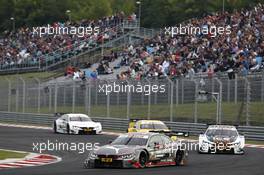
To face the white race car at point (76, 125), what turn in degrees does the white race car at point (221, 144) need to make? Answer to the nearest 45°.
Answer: approximately 135° to its right

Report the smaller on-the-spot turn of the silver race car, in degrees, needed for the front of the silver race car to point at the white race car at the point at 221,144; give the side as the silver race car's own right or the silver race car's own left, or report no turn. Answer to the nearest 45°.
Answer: approximately 180°

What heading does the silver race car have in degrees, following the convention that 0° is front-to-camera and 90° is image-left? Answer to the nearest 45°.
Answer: approximately 45°

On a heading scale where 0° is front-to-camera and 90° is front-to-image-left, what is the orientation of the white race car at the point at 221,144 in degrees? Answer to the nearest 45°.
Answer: approximately 0°

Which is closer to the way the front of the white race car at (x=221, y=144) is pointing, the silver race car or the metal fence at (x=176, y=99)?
the silver race car
